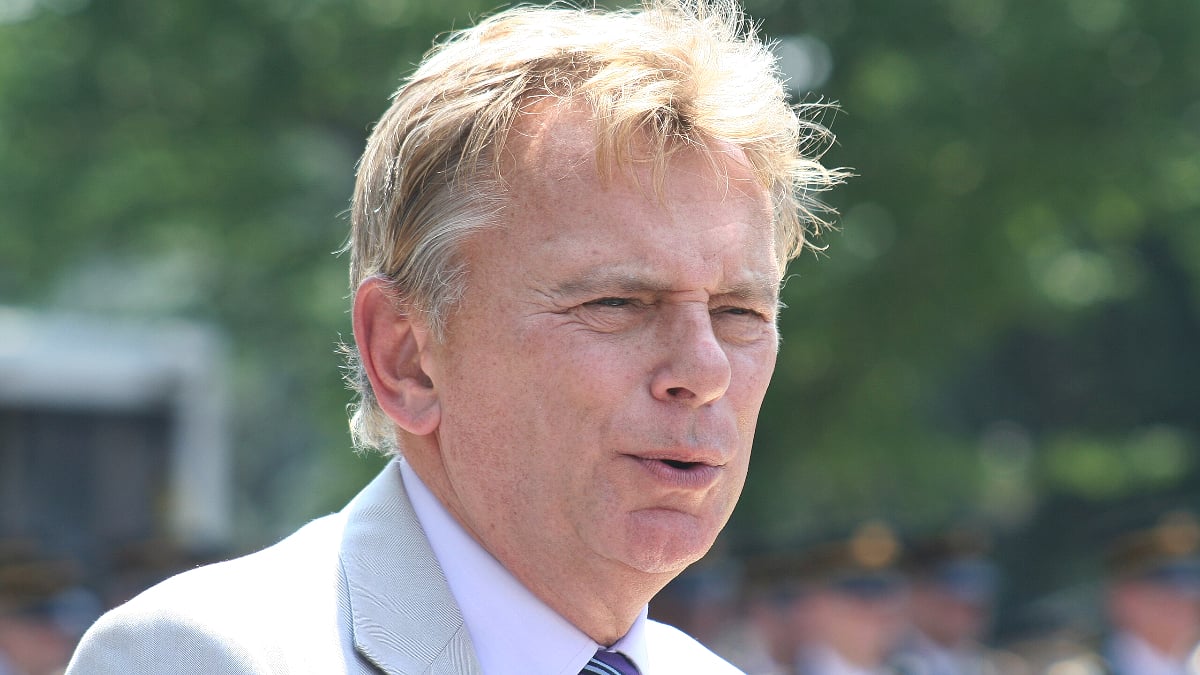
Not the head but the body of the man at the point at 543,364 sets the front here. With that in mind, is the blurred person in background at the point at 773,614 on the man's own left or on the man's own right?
on the man's own left

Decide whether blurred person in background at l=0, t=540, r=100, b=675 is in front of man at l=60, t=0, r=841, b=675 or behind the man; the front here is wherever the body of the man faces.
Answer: behind

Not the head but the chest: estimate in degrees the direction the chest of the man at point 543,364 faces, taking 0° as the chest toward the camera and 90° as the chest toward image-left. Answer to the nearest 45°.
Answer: approximately 315°

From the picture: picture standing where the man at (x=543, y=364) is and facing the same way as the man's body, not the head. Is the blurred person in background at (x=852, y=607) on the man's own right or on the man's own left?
on the man's own left

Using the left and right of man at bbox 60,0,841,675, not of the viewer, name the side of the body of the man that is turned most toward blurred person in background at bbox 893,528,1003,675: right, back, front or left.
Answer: left

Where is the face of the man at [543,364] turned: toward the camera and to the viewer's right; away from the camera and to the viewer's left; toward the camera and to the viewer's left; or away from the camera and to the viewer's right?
toward the camera and to the viewer's right
